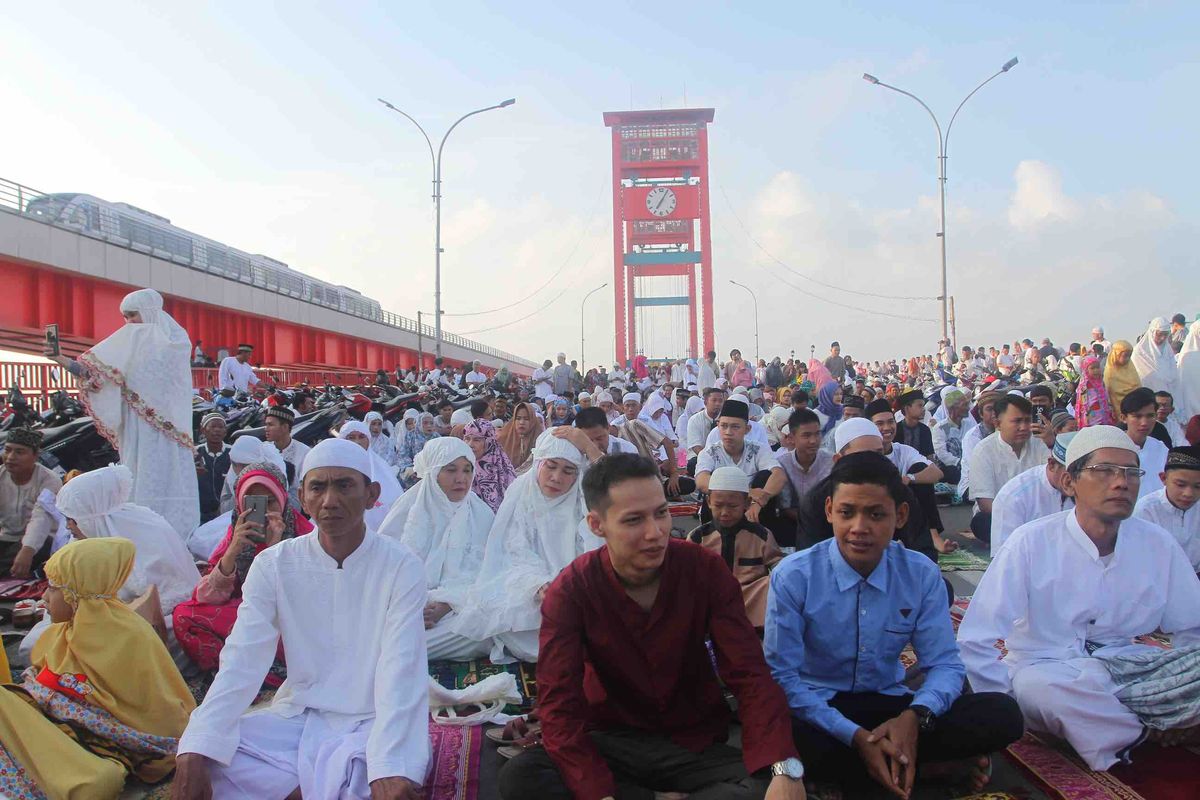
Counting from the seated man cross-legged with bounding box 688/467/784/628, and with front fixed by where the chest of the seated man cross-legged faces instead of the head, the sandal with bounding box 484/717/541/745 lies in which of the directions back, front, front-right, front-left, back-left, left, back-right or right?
front-right

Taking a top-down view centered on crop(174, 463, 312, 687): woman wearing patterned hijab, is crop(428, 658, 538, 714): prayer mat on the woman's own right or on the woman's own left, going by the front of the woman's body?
on the woman's own left

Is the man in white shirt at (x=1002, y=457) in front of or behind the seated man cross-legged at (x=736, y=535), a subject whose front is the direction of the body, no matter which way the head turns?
behind

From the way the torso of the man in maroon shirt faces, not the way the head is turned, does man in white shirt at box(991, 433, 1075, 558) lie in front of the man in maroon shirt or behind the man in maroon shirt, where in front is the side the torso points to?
behind

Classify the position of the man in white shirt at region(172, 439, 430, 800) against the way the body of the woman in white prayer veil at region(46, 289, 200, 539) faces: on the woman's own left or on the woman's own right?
on the woman's own left

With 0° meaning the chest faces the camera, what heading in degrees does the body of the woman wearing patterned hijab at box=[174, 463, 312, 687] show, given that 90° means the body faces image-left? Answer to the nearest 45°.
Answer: approximately 0°

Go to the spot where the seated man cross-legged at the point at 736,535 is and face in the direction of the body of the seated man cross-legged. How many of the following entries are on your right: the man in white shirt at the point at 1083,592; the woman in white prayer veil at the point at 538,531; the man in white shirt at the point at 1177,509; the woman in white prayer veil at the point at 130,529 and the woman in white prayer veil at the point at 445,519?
3

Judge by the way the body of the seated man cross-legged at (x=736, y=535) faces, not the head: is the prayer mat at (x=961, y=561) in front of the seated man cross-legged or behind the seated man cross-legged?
behind

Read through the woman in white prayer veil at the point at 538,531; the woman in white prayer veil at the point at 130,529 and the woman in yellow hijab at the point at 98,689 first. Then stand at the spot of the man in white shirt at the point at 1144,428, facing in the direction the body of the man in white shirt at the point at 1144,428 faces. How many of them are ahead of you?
3

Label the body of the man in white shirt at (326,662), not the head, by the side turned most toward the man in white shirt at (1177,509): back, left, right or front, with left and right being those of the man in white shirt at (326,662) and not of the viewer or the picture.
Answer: left
